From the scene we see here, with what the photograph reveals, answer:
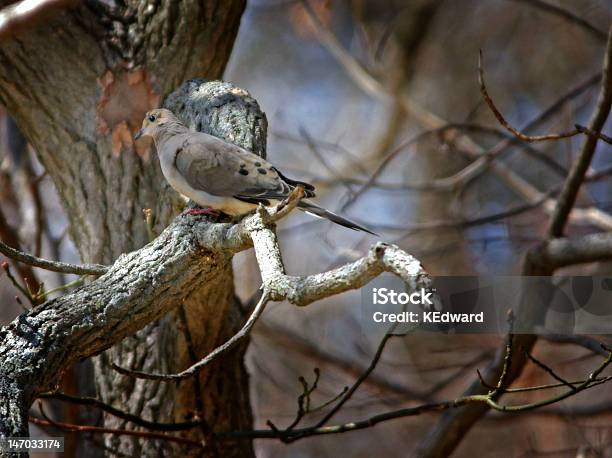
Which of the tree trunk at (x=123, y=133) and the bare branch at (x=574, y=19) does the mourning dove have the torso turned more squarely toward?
the tree trunk

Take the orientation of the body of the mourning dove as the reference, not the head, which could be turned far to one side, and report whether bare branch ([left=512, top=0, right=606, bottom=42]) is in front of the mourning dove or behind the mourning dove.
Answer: behind

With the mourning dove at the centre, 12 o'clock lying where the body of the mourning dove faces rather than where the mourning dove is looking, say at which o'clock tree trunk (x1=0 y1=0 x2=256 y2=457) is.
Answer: The tree trunk is roughly at 2 o'clock from the mourning dove.

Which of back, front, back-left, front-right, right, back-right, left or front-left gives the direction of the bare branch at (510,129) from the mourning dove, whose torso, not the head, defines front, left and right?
back

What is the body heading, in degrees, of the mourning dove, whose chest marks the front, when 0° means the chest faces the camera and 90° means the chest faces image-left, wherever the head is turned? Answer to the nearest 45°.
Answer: approximately 90°

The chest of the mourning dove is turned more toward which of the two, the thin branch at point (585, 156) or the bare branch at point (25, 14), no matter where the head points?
the bare branch

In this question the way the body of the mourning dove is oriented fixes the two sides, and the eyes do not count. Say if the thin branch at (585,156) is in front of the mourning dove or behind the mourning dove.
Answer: behind
